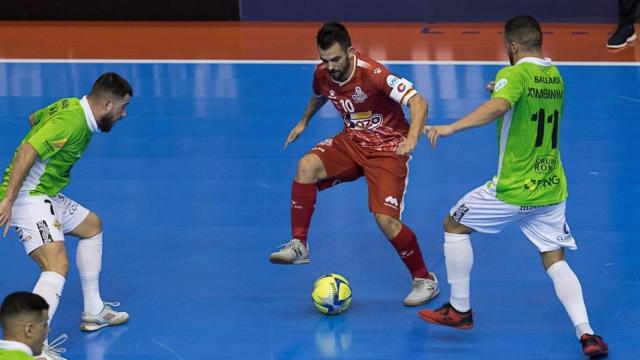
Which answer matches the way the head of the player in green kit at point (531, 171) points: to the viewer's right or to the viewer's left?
to the viewer's left

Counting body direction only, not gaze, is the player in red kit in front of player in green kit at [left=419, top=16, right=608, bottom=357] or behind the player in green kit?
in front

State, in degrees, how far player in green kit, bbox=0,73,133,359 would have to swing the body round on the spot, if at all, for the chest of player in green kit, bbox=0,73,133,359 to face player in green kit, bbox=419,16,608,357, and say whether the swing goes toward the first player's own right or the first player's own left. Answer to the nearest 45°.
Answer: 0° — they already face them

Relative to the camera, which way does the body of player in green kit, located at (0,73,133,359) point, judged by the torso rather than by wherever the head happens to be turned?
to the viewer's right

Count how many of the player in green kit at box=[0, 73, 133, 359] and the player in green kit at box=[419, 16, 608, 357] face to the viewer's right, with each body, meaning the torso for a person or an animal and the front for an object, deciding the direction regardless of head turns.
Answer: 1

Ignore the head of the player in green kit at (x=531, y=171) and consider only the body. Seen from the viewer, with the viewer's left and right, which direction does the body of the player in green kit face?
facing away from the viewer and to the left of the viewer

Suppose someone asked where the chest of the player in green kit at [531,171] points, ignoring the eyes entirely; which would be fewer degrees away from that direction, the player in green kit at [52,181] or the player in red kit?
the player in red kit

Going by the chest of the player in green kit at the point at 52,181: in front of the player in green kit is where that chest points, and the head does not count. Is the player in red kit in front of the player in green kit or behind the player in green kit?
in front

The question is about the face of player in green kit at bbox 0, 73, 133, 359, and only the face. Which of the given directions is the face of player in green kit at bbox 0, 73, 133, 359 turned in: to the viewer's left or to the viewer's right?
to the viewer's right
